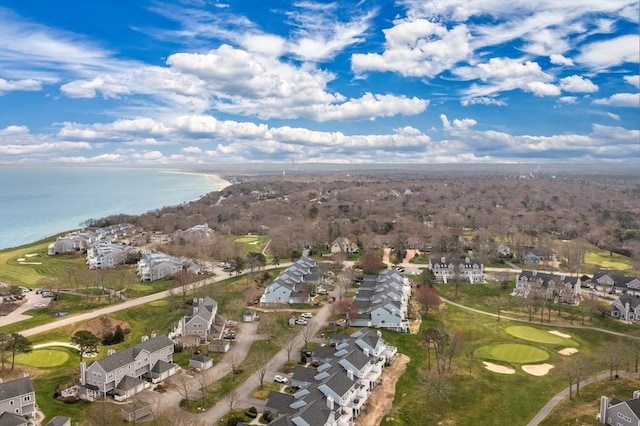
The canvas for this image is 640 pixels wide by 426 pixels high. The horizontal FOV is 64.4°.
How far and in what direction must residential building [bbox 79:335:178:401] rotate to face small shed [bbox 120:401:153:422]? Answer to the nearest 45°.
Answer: approximately 45° to its right

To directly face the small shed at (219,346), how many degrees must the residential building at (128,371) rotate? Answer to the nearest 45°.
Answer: approximately 90° to its left

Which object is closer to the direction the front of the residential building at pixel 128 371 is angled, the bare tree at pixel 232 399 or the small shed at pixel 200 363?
the bare tree

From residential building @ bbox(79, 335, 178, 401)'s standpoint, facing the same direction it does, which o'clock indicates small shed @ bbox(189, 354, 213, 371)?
The small shed is roughly at 10 o'clock from the residential building.

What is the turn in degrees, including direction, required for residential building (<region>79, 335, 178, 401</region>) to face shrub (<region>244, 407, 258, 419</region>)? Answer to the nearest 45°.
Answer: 0° — it already faces it

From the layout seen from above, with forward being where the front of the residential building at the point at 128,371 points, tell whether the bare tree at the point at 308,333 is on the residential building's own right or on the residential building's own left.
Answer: on the residential building's own left
